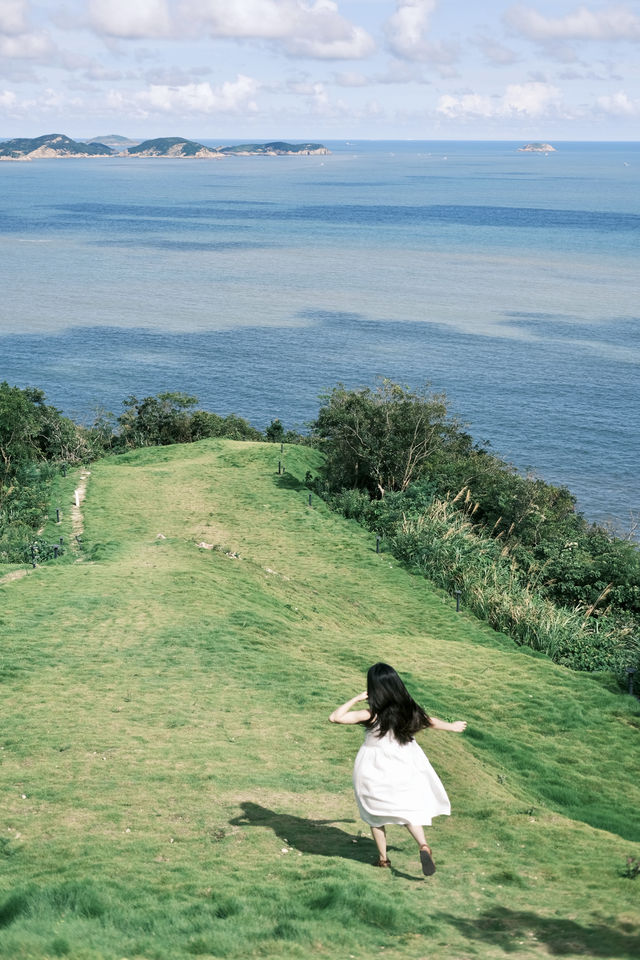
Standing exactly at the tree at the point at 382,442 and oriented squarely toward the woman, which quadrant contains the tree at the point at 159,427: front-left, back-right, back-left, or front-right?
back-right

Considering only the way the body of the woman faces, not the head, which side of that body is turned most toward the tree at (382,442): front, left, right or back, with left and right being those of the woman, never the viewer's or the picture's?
front

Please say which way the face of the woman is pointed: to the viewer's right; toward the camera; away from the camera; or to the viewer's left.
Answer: away from the camera

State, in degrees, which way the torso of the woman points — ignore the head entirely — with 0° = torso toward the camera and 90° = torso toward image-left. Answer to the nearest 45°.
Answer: approximately 180°

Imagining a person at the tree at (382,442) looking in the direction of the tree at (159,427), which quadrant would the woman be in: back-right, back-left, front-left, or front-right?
back-left

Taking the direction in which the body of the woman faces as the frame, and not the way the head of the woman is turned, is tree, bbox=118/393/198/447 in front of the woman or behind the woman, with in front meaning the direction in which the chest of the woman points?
in front
